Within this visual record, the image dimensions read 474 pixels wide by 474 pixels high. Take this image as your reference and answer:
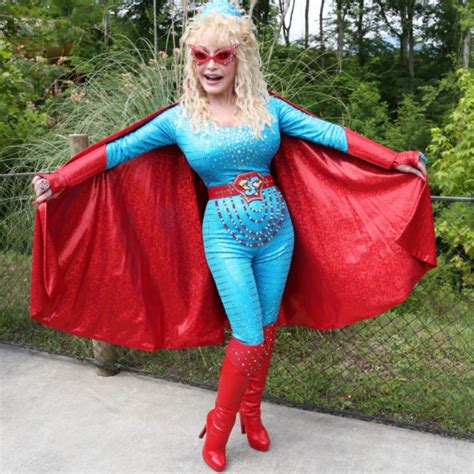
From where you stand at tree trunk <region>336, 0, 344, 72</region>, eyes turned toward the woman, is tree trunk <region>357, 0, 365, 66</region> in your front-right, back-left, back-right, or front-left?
back-left

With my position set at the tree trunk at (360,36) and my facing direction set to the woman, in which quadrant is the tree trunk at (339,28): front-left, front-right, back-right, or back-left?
front-right

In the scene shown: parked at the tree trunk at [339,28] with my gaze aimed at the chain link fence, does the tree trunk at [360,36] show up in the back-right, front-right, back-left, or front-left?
back-left

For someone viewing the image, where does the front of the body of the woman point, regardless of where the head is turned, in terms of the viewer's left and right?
facing the viewer

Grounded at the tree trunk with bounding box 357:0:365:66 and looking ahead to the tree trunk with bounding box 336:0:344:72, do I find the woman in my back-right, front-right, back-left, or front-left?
front-left

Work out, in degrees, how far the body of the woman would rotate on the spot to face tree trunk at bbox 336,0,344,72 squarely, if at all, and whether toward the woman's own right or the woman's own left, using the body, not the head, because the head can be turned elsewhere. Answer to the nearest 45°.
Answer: approximately 180°

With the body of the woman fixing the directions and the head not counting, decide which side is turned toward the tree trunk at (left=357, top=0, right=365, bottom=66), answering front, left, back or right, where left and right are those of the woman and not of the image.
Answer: back
